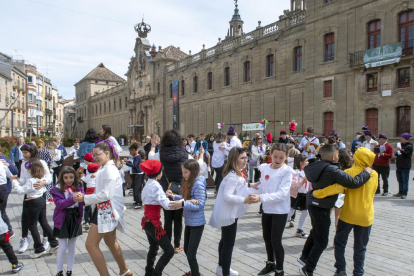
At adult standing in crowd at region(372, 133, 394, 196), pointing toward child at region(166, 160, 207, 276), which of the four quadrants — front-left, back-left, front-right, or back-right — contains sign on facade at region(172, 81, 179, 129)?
back-right

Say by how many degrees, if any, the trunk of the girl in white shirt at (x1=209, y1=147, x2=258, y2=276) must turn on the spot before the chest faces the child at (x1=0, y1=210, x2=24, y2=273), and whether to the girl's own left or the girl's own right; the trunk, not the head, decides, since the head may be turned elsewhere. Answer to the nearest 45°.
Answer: approximately 180°

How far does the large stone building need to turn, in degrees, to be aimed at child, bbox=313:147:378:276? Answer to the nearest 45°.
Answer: approximately 45° to its left

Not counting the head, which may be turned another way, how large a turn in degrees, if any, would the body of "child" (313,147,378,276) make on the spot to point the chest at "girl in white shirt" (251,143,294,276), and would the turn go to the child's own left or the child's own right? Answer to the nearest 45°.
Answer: approximately 90° to the child's own left

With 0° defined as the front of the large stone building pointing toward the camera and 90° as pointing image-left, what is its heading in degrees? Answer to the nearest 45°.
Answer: approximately 45°

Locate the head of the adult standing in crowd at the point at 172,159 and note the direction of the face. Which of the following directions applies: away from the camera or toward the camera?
away from the camera

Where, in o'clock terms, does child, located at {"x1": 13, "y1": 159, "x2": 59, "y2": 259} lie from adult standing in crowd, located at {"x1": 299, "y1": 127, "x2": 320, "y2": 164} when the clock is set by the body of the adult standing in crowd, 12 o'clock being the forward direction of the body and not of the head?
The child is roughly at 1 o'clock from the adult standing in crowd.

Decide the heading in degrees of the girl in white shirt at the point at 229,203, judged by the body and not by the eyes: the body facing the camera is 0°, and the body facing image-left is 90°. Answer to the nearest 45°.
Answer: approximately 270°

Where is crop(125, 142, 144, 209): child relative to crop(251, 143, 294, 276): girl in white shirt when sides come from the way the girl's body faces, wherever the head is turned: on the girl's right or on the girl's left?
on the girl's right

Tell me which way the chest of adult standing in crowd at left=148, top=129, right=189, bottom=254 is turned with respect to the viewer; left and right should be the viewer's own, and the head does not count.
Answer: facing away from the viewer
